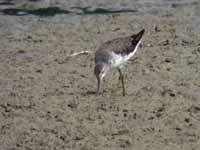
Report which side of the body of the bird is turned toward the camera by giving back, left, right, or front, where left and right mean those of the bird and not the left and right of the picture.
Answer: left
